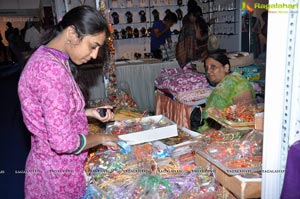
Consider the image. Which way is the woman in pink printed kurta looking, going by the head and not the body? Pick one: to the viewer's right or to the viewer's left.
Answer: to the viewer's right

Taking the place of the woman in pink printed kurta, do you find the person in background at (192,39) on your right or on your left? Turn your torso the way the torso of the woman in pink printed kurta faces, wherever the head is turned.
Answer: on your left

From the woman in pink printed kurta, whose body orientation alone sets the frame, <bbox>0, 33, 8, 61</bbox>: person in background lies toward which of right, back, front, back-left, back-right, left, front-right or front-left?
left

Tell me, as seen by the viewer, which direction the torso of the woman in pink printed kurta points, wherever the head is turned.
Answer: to the viewer's right

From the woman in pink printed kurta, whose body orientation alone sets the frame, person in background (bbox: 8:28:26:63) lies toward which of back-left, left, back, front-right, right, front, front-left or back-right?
left

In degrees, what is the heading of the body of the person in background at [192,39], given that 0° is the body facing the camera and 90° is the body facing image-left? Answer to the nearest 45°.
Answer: approximately 180°

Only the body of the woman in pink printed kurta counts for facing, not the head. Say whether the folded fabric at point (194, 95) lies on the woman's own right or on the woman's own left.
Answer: on the woman's own left
